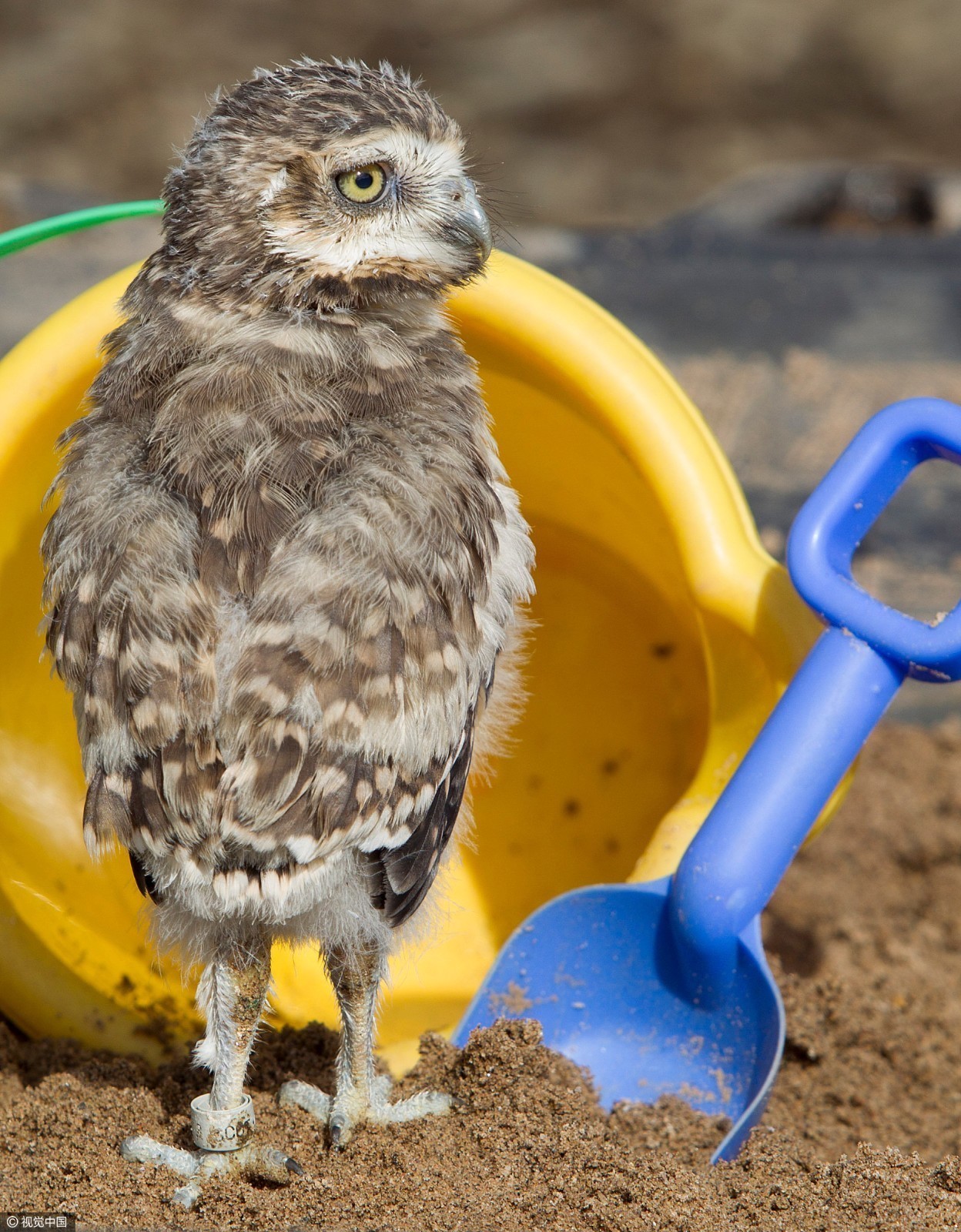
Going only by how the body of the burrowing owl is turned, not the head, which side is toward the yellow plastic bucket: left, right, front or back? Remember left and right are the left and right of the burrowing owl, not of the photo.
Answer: front

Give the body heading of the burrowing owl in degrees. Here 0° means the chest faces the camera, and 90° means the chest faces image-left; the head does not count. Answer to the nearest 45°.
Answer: approximately 225°
